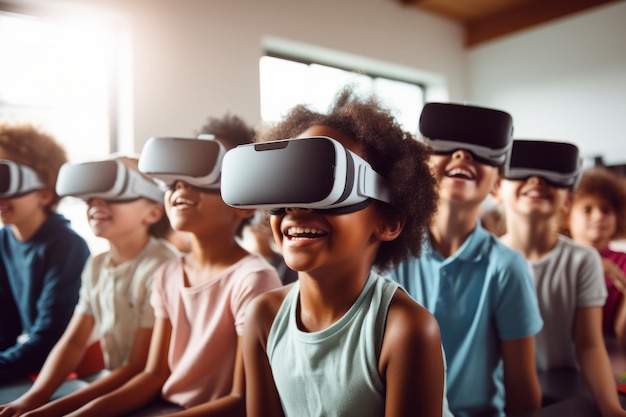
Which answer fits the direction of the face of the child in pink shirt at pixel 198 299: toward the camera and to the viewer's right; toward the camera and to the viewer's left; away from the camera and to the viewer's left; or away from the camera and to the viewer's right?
toward the camera and to the viewer's left

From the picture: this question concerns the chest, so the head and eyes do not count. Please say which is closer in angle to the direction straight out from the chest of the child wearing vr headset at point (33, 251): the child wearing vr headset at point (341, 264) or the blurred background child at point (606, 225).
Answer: the child wearing vr headset

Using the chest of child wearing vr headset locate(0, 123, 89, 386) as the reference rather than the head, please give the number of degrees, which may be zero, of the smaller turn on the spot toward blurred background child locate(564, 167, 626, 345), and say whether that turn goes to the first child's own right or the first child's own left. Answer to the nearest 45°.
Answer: approximately 135° to the first child's own left

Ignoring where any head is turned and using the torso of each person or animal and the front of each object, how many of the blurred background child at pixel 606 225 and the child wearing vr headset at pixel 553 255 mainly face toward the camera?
2

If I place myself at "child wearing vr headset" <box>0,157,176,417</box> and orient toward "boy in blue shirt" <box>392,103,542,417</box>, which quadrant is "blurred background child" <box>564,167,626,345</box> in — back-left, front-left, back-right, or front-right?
front-left

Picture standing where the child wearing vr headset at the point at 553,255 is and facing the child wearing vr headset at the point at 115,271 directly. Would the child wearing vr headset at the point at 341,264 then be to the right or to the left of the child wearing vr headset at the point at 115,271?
left

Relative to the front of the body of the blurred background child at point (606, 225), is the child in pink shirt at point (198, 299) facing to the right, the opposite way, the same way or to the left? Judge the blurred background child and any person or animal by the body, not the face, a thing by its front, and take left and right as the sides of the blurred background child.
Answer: the same way

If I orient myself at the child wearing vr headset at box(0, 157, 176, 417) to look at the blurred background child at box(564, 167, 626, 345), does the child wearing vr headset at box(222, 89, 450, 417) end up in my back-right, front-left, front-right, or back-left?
front-right

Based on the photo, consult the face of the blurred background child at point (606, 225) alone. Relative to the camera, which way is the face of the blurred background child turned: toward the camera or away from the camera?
toward the camera

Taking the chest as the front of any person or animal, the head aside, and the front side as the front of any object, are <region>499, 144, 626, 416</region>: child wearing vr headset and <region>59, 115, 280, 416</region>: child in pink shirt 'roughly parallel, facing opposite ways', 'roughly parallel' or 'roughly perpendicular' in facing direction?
roughly parallel

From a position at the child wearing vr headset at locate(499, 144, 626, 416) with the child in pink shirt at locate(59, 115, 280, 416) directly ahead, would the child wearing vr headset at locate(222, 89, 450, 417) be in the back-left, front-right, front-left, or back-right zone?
front-left

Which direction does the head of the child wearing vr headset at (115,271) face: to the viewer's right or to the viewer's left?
to the viewer's left
